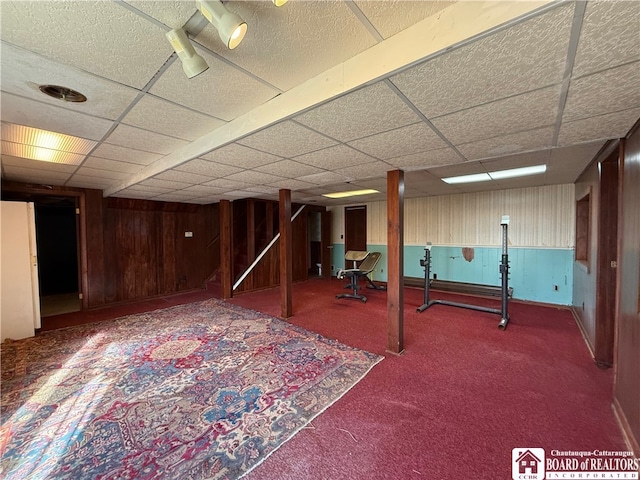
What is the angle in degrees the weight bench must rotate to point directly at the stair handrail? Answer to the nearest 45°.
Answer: approximately 45° to its right

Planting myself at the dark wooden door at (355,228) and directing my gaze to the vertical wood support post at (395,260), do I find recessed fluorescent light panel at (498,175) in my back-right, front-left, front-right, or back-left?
front-left

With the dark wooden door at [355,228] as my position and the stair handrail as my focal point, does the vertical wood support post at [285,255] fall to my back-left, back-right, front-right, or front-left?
front-left

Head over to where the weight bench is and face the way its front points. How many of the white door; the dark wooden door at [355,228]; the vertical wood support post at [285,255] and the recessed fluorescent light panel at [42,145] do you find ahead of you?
3

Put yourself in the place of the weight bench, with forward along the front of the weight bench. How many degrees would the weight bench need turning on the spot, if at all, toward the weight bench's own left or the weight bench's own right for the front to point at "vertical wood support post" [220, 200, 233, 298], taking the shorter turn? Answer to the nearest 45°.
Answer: approximately 45° to the weight bench's own right

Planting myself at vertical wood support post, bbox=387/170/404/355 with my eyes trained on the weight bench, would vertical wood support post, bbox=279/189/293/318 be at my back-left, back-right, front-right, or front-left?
front-left

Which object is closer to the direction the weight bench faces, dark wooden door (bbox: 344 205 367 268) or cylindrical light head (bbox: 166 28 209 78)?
the cylindrical light head

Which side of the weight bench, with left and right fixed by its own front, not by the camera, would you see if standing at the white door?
front

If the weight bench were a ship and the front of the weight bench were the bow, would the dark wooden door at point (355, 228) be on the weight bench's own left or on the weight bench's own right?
on the weight bench's own right

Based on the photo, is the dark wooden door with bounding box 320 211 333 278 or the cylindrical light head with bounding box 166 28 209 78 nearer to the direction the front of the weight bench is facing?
the cylindrical light head

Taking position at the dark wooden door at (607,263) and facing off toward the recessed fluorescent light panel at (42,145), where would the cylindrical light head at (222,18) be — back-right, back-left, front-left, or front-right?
front-left

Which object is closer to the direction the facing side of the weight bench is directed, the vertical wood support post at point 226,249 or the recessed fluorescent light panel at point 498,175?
the vertical wood support post

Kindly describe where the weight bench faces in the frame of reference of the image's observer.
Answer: facing the viewer and to the left of the viewer

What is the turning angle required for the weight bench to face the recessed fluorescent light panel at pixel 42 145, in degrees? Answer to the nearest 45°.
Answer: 0° — it already faces it

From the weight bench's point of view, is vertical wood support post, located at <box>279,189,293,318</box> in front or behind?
in front

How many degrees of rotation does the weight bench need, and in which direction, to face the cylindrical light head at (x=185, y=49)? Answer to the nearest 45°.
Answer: approximately 45° to its left

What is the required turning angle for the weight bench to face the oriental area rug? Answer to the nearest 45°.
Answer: approximately 45° to its left
